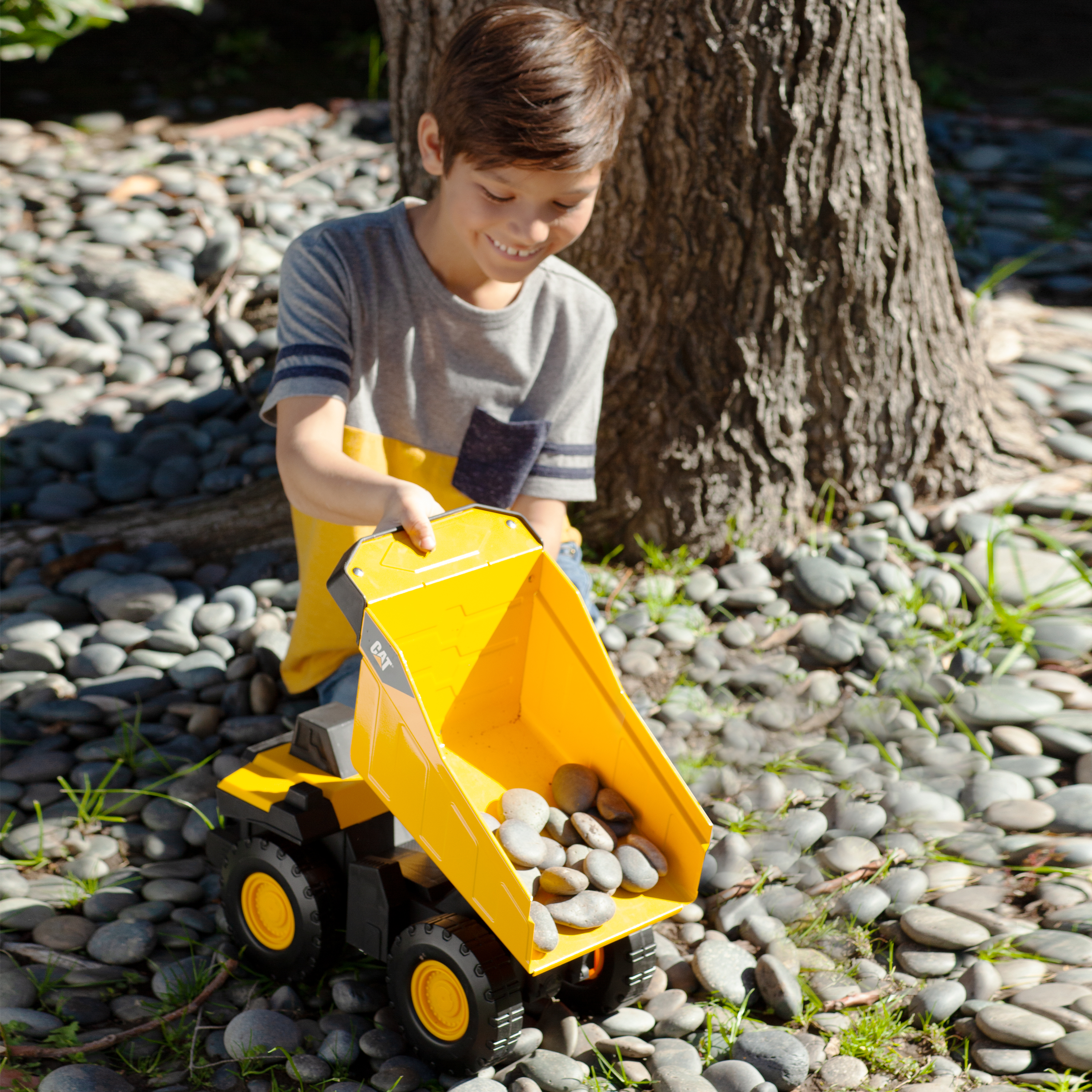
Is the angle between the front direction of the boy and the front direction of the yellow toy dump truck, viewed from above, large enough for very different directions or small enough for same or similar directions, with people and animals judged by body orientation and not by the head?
very different directions

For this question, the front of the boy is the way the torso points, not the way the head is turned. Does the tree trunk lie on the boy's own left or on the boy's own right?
on the boy's own left

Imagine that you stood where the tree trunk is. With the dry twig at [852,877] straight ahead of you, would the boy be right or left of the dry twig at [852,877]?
right

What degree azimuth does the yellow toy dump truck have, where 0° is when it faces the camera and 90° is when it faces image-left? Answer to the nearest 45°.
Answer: approximately 135°

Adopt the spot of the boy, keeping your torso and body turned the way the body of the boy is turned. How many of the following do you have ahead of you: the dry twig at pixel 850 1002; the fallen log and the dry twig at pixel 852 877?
2

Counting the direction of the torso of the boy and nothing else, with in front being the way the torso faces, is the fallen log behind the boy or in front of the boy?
behind
